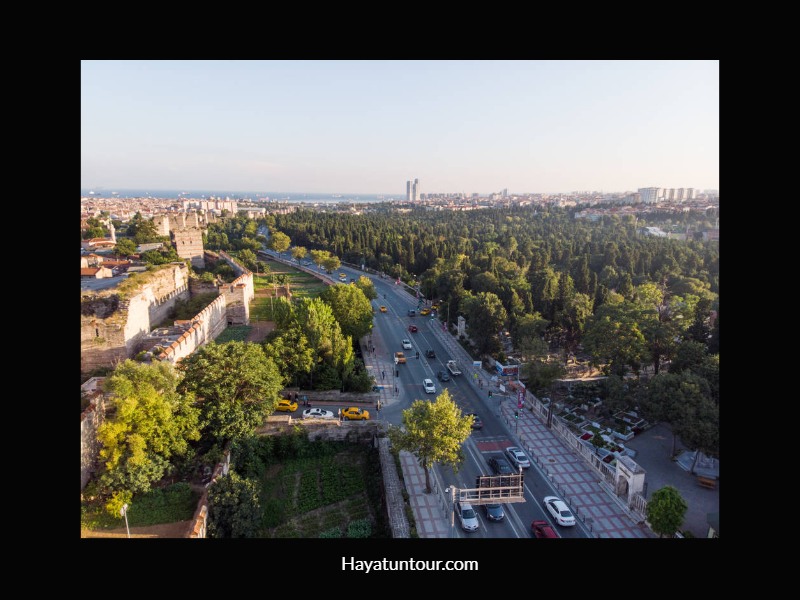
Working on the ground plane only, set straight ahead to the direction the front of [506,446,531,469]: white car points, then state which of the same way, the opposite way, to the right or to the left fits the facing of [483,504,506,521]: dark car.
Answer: the opposite way

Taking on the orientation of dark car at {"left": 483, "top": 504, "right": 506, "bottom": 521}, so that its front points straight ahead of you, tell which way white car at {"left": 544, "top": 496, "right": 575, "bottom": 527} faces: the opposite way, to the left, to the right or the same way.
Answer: the opposite way

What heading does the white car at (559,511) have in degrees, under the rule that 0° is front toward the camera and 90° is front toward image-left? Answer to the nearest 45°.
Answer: approximately 135°

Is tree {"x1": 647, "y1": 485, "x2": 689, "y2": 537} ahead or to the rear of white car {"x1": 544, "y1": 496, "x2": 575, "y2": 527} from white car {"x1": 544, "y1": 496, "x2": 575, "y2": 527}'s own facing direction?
to the rear

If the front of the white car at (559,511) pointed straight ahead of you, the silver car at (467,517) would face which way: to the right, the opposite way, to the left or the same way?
the opposite way

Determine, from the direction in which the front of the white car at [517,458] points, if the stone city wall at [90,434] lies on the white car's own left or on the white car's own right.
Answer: on the white car's own left

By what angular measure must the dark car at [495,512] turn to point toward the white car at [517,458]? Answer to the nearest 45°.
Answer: approximately 135° to its left
